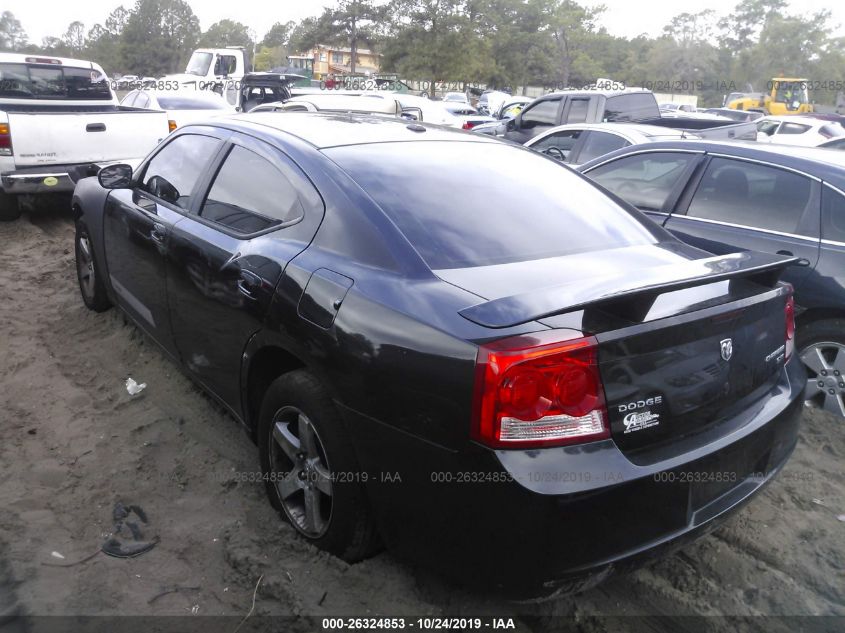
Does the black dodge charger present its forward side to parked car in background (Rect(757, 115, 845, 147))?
no

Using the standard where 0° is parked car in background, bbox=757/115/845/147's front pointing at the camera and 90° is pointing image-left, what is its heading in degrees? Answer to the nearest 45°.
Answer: approximately 135°

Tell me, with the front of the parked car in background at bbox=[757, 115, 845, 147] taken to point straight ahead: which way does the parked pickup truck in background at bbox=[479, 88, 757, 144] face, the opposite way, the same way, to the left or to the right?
the same way

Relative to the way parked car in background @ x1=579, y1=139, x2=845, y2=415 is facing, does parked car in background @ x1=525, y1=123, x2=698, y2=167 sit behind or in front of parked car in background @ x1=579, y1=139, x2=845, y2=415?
in front

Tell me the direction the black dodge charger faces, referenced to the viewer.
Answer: facing away from the viewer and to the left of the viewer

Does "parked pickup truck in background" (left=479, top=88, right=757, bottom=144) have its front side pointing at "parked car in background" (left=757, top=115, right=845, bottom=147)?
no

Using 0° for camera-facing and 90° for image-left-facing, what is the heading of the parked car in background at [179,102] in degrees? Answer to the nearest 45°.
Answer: approximately 135°

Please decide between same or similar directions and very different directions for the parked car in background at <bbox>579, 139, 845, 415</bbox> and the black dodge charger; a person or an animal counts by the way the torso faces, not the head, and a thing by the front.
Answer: same or similar directions

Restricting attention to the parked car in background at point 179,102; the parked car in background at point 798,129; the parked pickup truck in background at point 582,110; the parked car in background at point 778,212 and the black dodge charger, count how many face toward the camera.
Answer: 0

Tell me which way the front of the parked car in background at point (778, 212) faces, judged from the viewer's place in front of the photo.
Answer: facing away from the viewer and to the left of the viewer
